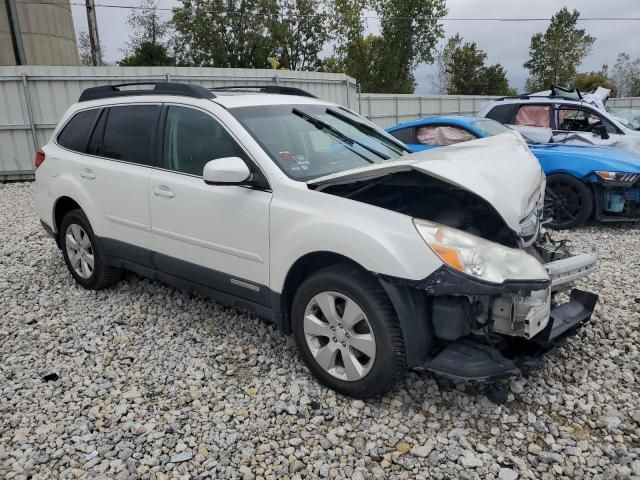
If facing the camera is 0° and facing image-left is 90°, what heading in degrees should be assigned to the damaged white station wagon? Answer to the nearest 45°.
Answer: approximately 315°

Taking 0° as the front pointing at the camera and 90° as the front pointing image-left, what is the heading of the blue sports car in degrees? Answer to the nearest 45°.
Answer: approximately 315°

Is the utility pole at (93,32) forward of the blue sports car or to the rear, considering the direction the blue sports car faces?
to the rear

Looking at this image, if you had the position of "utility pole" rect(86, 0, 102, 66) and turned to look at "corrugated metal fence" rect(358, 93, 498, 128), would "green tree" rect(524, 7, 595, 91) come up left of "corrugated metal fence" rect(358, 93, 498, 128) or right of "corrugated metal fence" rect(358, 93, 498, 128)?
left

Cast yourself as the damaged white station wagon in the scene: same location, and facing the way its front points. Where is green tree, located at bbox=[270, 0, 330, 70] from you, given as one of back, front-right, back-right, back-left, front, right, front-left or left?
back-left

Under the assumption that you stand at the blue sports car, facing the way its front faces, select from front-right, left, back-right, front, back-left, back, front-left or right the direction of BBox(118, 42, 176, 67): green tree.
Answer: back

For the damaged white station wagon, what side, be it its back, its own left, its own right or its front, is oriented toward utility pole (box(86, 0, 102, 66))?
back

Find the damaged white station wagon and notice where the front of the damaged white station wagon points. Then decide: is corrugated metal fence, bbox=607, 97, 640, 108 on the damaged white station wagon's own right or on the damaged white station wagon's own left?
on the damaged white station wagon's own left

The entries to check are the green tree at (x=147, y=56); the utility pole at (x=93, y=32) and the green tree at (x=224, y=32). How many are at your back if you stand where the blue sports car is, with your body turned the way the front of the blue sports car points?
3

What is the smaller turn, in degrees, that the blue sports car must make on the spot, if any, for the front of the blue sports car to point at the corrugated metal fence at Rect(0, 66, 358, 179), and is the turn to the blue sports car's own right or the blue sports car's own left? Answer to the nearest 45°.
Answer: approximately 135° to the blue sports car's own right
